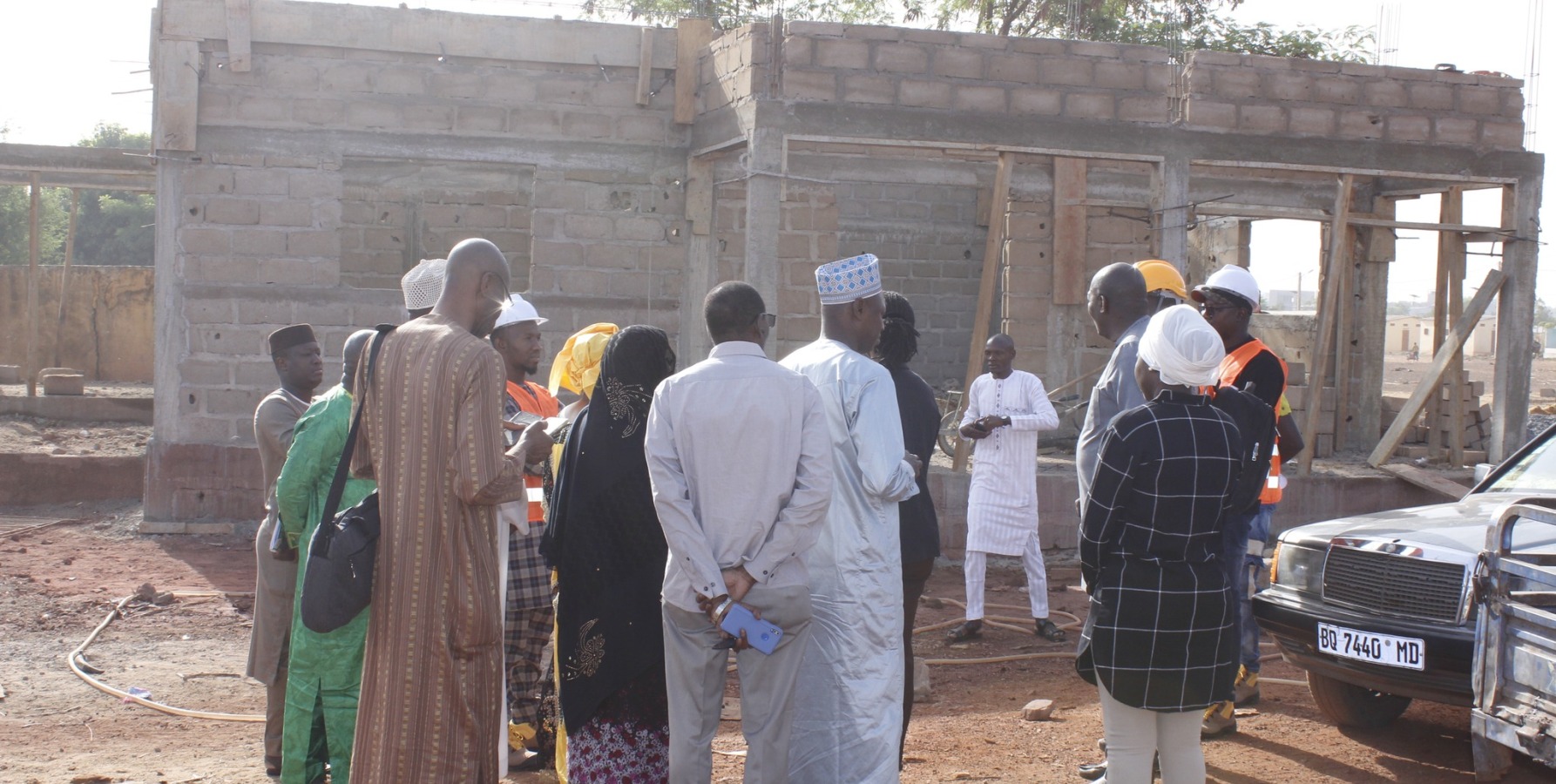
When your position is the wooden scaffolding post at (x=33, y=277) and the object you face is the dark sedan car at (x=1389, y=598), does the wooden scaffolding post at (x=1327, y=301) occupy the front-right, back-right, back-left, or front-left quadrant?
front-left

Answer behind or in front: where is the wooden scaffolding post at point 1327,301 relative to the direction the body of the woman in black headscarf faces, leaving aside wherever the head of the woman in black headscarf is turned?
in front

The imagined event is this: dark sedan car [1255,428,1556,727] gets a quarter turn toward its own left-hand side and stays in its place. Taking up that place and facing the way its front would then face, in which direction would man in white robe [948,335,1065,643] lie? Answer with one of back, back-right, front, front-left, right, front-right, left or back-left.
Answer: back

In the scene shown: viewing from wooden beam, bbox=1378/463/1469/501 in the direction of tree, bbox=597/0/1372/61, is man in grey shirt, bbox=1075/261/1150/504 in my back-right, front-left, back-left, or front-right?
back-left

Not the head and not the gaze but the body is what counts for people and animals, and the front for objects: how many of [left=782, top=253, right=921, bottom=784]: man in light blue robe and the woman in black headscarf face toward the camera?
0

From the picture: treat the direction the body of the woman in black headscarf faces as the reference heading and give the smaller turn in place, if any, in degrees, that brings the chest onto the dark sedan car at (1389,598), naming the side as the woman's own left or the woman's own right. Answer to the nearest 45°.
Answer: approximately 45° to the woman's own right

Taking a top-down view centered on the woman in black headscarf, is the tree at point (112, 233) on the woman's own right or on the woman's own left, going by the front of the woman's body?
on the woman's own left

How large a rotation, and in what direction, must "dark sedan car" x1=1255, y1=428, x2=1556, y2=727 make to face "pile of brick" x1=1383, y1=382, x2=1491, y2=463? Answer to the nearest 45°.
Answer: approximately 135° to its right

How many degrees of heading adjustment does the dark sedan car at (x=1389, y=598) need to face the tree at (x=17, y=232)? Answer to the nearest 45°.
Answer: approximately 90° to its right

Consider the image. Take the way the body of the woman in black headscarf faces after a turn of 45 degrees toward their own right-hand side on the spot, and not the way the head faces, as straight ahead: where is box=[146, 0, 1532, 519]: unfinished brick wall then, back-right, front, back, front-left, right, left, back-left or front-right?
left

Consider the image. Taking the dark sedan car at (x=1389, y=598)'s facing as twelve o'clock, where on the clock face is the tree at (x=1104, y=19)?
The tree is roughly at 4 o'clock from the dark sedan car.

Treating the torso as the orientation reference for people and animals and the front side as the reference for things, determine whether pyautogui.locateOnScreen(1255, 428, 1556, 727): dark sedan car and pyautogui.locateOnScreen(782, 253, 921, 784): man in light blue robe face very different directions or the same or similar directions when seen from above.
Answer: very different directions

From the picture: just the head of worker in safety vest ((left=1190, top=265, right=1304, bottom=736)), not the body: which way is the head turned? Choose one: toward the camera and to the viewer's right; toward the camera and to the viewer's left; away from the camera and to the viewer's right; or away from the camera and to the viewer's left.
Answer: toward the camera and to the viewer's left

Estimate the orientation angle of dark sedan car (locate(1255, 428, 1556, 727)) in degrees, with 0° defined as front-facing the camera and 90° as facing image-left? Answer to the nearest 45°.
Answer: approximately 45°

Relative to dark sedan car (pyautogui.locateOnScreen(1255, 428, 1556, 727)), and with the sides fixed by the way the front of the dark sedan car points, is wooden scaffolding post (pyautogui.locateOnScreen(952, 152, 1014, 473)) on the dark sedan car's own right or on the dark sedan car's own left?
on the dark sedan car's own right
